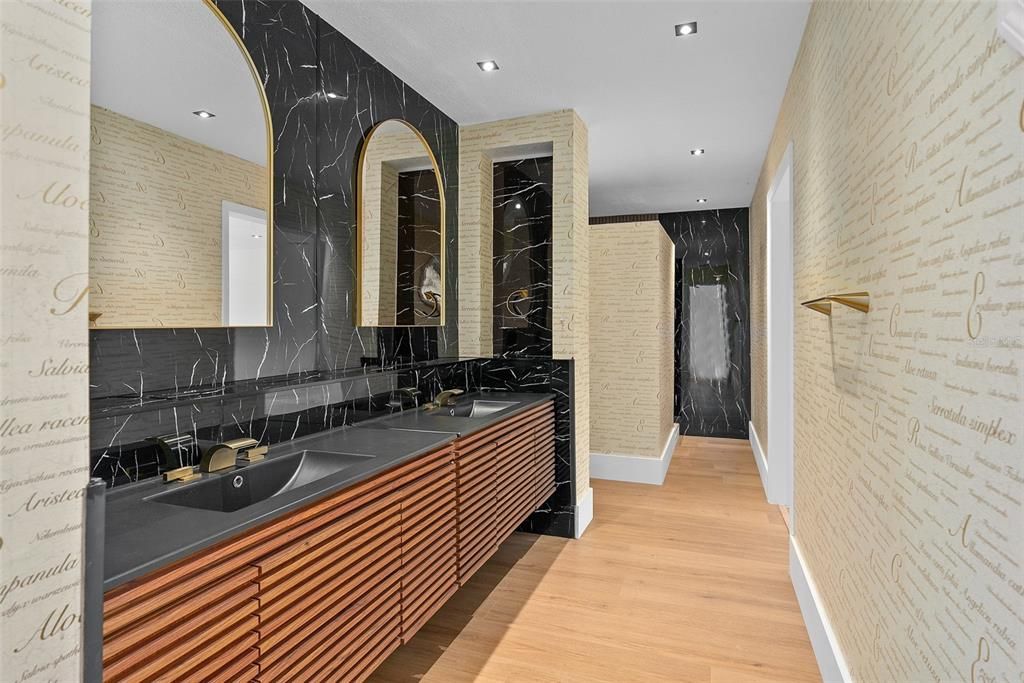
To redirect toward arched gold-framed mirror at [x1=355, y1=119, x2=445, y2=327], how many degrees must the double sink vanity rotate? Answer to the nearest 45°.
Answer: approximately 135° to its left

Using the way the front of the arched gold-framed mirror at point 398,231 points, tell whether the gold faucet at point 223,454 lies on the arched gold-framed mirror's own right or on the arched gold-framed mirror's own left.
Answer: on the arched gold-framed mirror's own right

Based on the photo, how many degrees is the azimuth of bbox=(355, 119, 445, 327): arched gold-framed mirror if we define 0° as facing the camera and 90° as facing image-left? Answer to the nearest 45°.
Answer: approximately 315°

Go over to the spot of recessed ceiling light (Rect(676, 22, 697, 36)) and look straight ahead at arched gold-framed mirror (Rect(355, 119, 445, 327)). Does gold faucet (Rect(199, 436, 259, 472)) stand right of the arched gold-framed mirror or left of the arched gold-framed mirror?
left

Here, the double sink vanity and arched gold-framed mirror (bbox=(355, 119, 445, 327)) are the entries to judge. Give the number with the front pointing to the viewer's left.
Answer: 0
